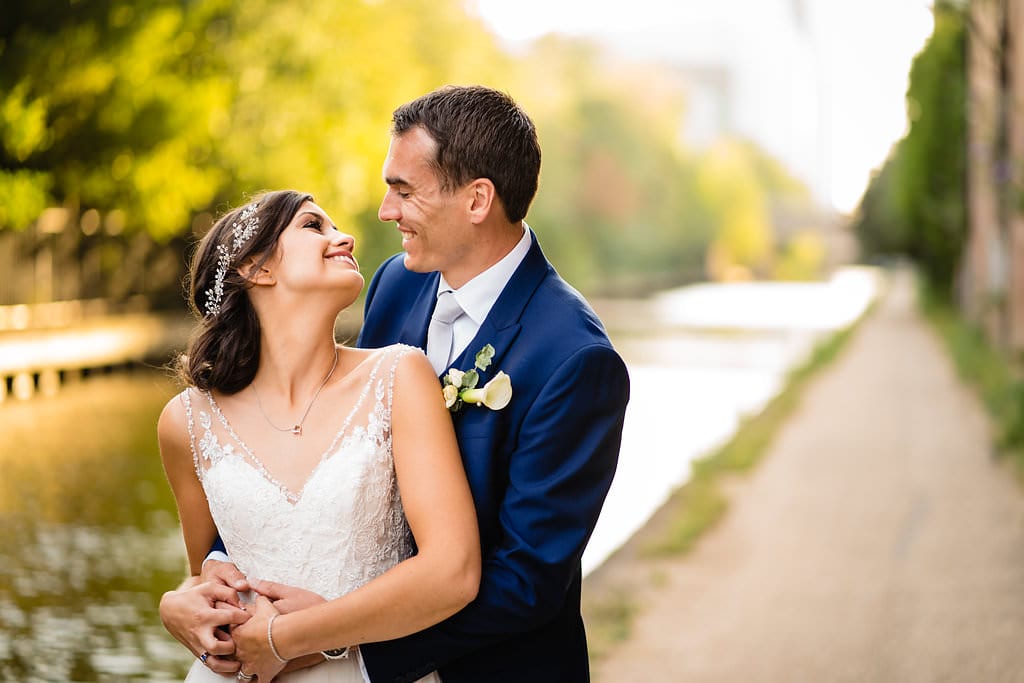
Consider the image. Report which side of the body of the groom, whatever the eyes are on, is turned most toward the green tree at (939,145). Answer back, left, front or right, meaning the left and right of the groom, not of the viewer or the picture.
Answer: back

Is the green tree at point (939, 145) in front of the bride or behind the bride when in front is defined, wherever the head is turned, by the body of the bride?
behind

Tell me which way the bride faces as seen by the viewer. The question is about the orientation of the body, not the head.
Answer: toward the camera

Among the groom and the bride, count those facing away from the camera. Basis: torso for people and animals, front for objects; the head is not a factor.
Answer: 0

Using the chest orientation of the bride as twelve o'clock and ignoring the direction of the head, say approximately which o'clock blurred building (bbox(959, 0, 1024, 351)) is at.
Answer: The blurred building is roughly at 7 o'clock from the bride.

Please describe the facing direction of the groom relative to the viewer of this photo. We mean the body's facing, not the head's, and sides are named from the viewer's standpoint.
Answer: facing the viewer and to the left of the viewer

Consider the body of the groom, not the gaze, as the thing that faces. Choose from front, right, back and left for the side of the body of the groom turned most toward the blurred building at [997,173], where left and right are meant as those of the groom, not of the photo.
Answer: back
